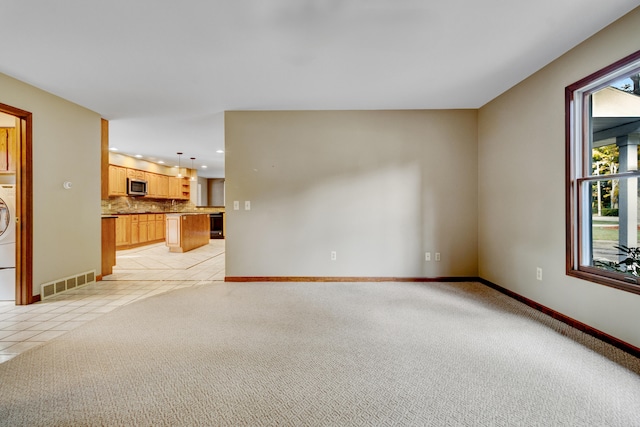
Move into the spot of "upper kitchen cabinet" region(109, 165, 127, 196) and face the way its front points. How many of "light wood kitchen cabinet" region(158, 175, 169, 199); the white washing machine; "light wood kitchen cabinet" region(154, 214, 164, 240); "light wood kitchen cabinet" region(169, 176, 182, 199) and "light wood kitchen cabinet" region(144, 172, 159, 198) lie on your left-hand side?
4

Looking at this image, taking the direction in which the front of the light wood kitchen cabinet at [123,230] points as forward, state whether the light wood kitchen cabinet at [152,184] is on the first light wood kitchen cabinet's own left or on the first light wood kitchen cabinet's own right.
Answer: on the first light wood kitchen cabinet's own left

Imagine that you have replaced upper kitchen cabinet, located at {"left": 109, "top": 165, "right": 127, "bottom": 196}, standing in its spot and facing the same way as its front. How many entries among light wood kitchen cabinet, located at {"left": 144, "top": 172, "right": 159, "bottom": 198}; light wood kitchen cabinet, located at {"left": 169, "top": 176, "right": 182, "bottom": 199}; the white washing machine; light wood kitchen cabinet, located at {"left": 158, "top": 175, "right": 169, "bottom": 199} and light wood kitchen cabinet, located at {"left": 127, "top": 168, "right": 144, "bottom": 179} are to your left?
4
